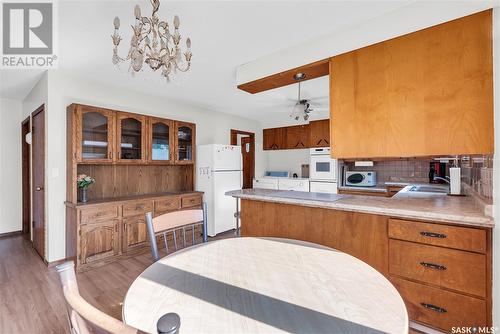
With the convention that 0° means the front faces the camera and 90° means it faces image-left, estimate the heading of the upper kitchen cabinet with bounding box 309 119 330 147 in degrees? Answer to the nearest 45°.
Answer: approximately 45°

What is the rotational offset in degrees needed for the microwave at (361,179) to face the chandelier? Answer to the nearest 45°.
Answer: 0° — it already faces it

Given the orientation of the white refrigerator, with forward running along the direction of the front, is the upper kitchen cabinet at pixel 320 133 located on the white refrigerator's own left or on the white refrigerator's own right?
on the white refrigerator's own left

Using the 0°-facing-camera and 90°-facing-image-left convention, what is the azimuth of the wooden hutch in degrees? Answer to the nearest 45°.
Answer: approximately 315°

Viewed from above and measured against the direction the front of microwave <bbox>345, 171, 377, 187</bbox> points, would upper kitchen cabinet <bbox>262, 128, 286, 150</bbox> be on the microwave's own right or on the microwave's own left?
on the microwave's own right

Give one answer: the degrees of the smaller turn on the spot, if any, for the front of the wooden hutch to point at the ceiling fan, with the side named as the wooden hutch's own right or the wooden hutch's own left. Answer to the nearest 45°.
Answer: approximately 45° to the wooden hutch's own left

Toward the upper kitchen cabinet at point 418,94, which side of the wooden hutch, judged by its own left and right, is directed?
front

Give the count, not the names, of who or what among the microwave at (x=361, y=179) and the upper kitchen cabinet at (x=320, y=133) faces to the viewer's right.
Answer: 0
